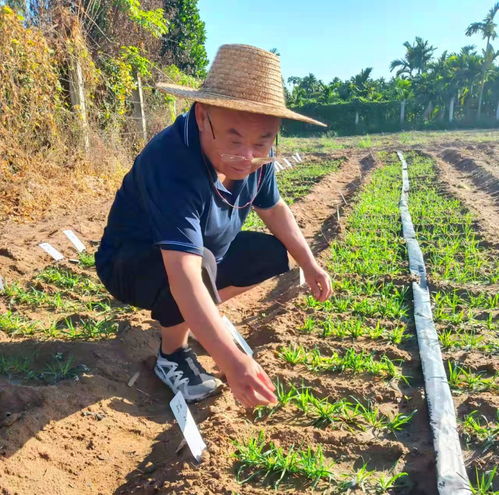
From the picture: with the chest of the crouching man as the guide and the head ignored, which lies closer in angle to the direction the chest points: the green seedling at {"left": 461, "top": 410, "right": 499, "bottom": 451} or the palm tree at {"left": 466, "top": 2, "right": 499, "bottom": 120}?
the green seedling

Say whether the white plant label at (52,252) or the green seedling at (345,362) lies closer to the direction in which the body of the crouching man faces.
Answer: the green seedling

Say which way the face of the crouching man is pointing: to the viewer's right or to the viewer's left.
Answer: to the viewer's right

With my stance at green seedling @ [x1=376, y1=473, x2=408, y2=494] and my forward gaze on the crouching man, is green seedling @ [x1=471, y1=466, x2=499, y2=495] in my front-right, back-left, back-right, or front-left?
back-right

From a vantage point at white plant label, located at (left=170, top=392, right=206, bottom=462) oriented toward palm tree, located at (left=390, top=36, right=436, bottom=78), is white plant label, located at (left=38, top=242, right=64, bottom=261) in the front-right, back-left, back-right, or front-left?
front-left

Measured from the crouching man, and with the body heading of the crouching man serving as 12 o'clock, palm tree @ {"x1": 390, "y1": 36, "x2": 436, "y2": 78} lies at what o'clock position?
The palm tree is roughly at 8 o'clock from the crouching man.

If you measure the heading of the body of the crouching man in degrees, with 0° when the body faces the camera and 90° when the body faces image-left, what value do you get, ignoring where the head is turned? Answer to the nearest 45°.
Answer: approximately 315°

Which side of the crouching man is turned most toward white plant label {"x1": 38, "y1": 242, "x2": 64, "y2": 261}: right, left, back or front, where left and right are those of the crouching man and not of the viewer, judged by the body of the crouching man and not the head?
back

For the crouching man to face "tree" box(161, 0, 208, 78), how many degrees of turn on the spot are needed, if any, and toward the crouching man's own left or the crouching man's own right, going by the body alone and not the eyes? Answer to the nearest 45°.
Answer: approximately 135° to the crouching man's own left

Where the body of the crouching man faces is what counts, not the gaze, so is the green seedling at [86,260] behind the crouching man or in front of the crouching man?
behind

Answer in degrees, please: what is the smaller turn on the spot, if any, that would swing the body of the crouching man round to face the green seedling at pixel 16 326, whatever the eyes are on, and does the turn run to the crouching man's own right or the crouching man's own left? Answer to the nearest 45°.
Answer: approximately 180°

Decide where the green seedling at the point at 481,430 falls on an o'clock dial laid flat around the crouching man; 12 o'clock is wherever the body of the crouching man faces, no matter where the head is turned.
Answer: The green seedling is roughly at 11 o'clock from the crouching man.

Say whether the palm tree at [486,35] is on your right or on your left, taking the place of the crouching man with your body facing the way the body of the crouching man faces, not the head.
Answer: on your left
